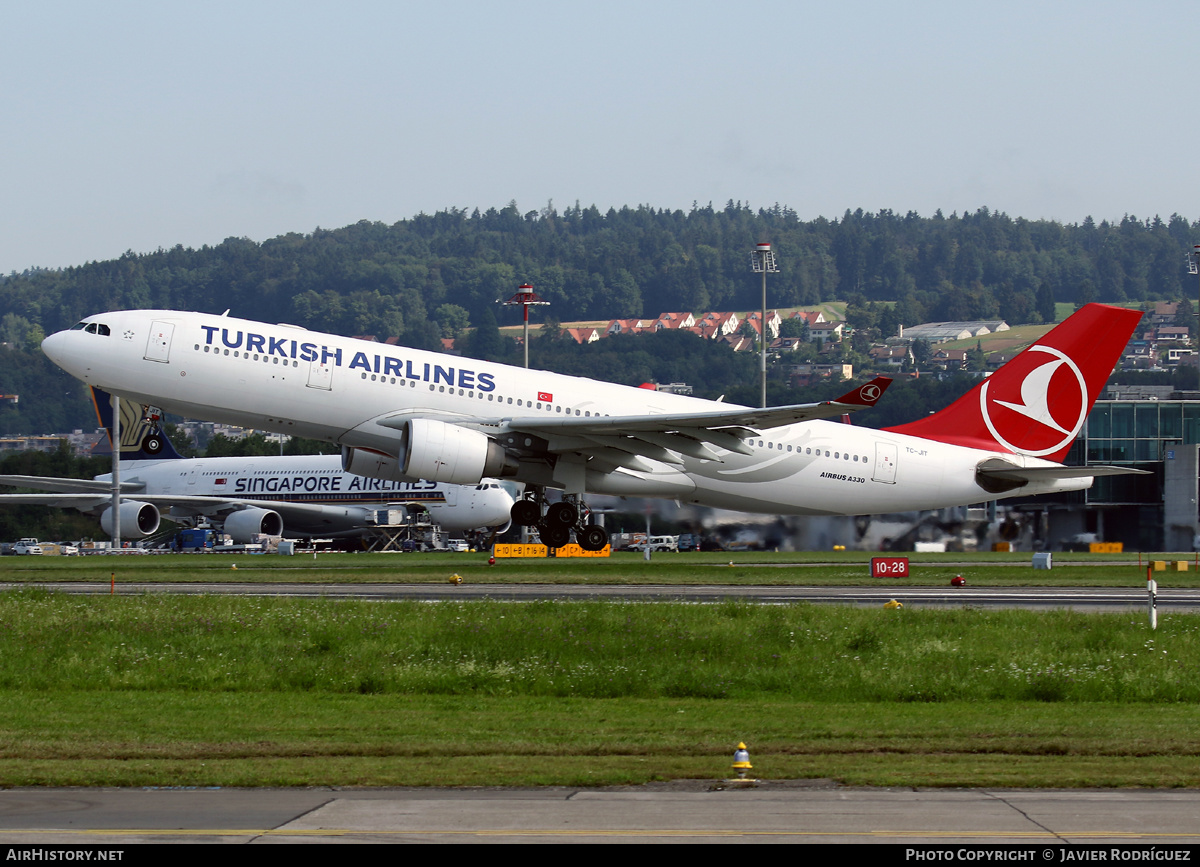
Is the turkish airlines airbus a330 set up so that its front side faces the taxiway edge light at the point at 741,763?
no

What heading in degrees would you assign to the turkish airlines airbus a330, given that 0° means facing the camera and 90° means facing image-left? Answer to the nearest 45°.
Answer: approximately 90°
